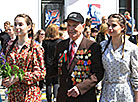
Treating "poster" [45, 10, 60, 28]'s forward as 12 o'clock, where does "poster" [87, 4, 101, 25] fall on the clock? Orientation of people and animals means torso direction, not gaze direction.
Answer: "poster" [87, 4, 101, 25] is roughly at 9 o'clock from "poster" [45, 10, 60, 28].

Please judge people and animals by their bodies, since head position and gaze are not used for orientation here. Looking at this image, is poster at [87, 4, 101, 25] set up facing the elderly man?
yes

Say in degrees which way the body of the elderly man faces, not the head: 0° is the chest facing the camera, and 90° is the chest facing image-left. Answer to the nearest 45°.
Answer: approximately 45°

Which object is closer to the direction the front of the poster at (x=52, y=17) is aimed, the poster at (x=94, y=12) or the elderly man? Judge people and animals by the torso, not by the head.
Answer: the elderly man

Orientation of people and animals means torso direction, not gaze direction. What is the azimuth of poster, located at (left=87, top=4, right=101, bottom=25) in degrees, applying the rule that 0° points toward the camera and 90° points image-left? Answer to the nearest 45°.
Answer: approximately 0°

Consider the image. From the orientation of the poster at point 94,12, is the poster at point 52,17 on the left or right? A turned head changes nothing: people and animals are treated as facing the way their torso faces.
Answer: on its right

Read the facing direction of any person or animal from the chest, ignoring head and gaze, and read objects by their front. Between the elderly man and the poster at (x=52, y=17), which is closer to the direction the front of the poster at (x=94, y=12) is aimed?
the elderly man

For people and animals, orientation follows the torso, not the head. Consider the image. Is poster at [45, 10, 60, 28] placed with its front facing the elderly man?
yes

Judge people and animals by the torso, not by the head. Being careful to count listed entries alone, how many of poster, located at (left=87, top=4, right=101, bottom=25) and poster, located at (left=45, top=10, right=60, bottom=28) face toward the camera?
2
